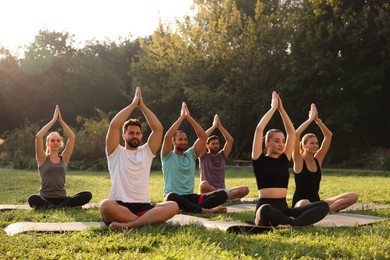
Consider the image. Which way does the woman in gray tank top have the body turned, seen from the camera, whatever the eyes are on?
toward the camera

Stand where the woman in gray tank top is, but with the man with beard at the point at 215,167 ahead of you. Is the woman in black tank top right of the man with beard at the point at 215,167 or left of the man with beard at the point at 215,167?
right

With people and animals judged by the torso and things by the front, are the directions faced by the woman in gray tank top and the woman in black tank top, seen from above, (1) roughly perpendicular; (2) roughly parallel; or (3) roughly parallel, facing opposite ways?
roughly parallel

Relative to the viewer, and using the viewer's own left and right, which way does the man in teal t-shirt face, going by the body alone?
facing the viewer and to the right of the viewer

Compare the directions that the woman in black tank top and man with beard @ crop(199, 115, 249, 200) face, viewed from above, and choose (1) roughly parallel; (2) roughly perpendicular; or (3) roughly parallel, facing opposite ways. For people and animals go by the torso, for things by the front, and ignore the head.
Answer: roughly parallel

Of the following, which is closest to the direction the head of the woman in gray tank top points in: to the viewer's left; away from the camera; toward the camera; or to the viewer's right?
toward the camera

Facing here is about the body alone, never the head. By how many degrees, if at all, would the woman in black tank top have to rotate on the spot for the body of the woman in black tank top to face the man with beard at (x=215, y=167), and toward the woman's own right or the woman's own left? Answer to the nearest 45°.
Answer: approximately 180°

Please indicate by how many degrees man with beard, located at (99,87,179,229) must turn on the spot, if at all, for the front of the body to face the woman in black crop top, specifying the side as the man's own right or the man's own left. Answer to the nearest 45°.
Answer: approximately 90° to the man's own left

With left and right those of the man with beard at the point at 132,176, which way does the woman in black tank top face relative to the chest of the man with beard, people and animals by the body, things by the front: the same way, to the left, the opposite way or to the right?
the same way

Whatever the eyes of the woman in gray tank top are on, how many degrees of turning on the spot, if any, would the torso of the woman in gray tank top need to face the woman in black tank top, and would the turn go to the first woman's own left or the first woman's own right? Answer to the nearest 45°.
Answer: approximately 45° to the first woman's own left

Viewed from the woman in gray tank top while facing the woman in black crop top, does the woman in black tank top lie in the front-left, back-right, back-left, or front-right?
front-left

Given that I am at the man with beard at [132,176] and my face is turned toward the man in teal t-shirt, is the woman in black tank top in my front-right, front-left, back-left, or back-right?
front-right

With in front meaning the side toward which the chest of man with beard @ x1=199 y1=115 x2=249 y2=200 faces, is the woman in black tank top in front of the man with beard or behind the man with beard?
in front

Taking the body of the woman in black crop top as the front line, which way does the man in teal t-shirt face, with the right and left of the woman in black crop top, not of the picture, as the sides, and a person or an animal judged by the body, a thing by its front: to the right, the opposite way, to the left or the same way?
the same way

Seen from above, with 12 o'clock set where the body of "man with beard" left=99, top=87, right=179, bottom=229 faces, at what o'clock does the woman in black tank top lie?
The woman in black tank top is roughly at 8 o'clock from the man with beard.

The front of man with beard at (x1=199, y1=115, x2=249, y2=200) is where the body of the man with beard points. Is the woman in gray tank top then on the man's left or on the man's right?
on the man's right

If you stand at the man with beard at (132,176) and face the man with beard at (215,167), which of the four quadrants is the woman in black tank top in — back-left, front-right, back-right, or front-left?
front-right
